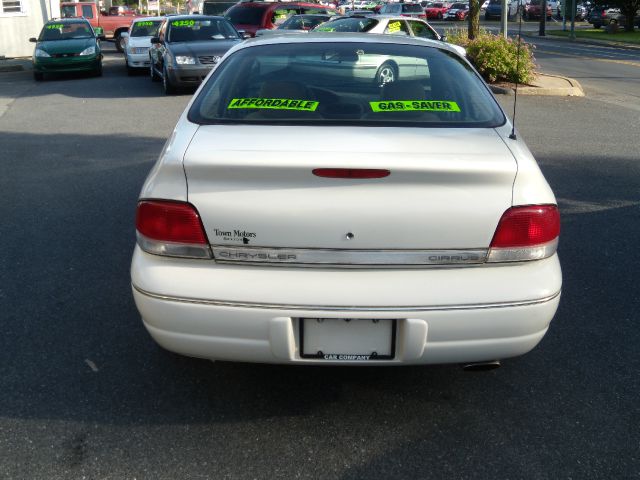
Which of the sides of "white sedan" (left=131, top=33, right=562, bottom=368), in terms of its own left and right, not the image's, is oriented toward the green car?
front

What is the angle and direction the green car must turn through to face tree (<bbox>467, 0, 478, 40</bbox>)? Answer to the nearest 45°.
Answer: approximately 90° to its left

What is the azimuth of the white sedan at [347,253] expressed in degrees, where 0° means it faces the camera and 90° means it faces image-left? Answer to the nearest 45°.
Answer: approximately 180°

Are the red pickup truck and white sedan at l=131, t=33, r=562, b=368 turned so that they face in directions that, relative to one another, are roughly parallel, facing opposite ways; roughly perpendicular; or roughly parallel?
roughly perpendicular

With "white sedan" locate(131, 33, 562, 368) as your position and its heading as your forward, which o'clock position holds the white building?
The white building is roughly at 11 o'clock from the white sedan.

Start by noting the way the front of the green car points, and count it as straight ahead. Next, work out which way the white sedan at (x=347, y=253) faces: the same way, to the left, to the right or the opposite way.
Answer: the opposite way

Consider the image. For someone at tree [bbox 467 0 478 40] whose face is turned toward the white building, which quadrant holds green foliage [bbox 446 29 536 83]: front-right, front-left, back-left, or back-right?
back-left

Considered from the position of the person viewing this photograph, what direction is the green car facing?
facing the viewer

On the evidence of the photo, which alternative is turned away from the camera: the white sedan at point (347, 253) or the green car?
the white sedan
